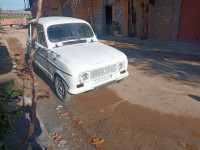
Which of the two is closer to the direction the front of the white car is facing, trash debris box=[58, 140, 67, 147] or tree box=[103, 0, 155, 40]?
the trash debris

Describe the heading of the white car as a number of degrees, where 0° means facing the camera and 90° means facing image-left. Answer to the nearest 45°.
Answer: approximately 315°

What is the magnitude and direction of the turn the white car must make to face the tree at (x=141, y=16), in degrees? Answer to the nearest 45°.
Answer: approximately 90° to its left

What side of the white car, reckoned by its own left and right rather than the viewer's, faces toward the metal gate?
left

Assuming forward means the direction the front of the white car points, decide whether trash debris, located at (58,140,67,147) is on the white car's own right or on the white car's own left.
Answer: on the white car's own right
